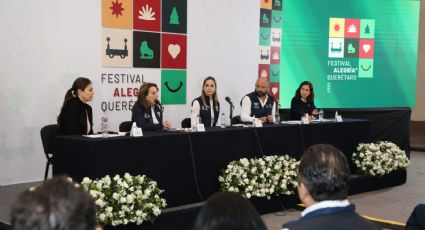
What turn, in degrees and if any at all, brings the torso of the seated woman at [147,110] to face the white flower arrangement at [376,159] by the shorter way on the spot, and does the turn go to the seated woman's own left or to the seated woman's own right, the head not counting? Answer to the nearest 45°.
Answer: approximately 45° to the seated woman's own left

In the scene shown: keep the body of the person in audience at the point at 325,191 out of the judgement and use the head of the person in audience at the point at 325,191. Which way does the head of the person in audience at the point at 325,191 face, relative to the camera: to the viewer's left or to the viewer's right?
to the viewer's left

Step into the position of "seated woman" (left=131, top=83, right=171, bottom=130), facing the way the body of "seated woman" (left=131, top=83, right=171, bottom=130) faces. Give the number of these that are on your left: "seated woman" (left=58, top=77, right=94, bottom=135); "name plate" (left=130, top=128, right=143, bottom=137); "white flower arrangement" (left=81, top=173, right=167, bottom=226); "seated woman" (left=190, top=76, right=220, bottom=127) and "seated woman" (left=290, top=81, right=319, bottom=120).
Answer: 2

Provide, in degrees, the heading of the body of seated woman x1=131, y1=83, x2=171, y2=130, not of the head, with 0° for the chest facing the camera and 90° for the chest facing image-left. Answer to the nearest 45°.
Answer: approximately 315°

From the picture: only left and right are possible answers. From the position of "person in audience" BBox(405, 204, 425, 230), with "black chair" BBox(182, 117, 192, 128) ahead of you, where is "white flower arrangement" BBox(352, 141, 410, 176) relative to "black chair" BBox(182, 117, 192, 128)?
right

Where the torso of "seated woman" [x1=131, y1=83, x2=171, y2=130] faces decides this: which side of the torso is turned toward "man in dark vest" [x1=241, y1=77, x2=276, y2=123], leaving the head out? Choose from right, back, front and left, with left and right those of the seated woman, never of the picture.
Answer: left

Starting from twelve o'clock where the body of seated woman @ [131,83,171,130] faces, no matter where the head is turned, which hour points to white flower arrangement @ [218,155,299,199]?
The white flower arrangement is roughly at 11 o'clock from the seated woman.

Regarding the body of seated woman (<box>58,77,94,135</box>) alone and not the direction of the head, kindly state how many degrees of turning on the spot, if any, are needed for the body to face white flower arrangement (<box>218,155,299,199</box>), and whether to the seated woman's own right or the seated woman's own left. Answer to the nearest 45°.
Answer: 0° — they already face it

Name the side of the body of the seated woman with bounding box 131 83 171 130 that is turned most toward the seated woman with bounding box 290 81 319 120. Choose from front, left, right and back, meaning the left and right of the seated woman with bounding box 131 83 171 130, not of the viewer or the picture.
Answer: left

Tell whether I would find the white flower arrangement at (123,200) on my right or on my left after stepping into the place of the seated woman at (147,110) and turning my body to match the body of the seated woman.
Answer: on my right

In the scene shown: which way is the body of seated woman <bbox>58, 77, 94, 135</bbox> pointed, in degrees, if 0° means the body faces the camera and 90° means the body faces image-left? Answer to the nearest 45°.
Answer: approximately 270°

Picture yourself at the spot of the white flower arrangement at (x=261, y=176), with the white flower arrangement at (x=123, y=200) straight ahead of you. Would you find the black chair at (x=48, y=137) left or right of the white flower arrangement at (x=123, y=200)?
right
